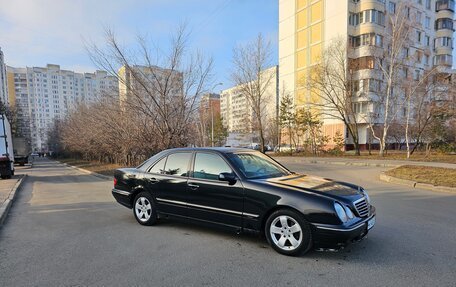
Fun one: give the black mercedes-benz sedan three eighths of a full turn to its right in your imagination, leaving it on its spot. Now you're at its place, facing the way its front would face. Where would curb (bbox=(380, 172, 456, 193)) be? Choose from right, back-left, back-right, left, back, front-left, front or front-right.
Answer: back-right

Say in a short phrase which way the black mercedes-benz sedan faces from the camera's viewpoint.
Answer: facing the viewer and to the right of the viewer

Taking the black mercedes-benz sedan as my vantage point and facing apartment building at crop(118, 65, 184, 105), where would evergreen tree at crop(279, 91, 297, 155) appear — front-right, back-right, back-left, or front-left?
front-right

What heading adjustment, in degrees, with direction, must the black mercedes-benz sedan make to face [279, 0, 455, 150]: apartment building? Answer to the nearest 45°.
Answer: approximately 90° to its left

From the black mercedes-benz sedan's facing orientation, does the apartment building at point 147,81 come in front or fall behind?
behind

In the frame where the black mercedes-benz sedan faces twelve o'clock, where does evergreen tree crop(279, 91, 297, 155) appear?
The evergreen tree is roughly at 8 o'clock from the black mercedes-benz sedan.

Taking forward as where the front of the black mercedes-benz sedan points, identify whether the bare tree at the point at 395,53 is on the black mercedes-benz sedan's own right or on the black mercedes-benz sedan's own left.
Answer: on the black mercedes-benz sedan's own left

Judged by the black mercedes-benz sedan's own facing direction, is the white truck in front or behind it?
behind

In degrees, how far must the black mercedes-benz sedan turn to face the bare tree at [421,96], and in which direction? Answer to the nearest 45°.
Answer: approximately 90° to its left

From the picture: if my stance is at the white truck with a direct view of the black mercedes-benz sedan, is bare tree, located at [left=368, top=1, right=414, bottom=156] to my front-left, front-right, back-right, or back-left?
front-left

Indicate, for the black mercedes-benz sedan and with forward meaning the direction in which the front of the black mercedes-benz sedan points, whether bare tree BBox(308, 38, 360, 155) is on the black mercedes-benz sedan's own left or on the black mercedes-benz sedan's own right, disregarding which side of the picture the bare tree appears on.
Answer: on the black mercedes-benz sedan's own left
